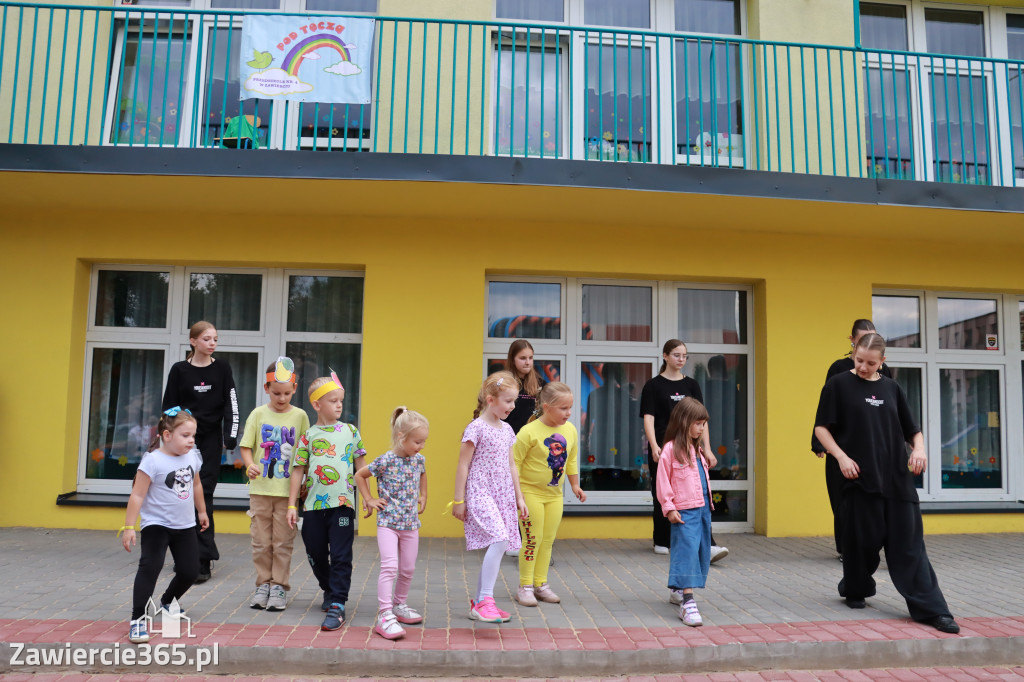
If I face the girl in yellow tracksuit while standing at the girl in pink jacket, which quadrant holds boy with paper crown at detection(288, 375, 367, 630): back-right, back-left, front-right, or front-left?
front-left

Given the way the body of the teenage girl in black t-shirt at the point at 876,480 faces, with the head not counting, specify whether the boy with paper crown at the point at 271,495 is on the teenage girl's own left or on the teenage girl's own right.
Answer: on the teenage girl's own right

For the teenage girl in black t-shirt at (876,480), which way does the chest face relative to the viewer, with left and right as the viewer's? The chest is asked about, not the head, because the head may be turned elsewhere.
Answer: facing the viewer

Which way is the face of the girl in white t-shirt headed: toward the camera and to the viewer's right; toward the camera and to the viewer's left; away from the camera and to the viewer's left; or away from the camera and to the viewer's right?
toward the camera and to the viewer's right

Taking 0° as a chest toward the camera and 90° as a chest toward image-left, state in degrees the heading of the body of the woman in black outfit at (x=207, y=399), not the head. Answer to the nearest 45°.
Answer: approximately 0°

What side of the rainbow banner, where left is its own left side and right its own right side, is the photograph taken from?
front

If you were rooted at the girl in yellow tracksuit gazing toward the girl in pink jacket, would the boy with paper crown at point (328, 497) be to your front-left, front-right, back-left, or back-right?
back-right

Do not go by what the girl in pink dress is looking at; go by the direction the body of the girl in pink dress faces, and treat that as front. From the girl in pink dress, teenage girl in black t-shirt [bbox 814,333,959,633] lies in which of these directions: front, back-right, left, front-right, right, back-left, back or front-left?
front-left

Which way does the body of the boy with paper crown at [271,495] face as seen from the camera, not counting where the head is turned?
toward the camera

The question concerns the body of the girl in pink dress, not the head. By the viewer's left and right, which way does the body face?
facing the viewer and to the right of the viewer

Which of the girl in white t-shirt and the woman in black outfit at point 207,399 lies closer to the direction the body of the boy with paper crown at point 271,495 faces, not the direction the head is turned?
the girl in white t-shirt

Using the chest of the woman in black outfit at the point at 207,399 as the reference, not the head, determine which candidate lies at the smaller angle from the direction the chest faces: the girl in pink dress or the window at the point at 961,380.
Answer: the girl in pink dress

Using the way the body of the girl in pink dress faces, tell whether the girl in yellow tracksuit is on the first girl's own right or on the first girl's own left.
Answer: on the first girl's own left

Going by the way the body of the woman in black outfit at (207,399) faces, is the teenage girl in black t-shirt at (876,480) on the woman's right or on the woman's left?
on the woman's left
